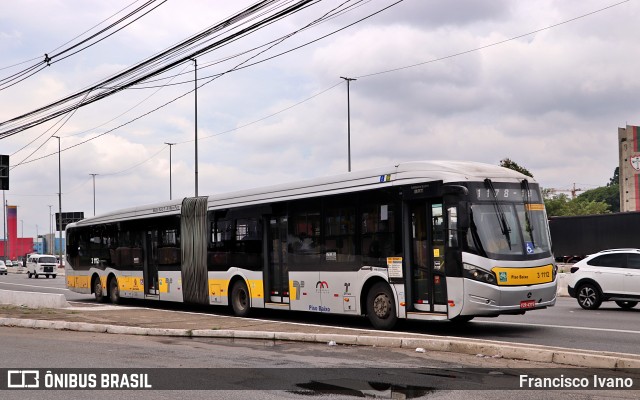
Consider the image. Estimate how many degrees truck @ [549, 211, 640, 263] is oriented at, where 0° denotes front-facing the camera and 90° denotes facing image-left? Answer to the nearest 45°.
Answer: approximately 270°

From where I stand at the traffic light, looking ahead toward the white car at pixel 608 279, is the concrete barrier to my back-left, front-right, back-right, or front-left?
front-right

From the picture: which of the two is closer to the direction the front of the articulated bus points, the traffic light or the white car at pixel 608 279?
the white car

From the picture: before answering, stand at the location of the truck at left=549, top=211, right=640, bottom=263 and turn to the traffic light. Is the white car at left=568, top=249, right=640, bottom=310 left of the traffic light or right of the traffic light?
left

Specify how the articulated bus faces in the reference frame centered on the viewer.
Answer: facing the viewer and to the right of the viewer

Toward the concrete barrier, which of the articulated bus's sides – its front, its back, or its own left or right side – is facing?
back

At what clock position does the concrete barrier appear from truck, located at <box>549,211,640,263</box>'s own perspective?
The concrete barrier is roughly at 4 o'clock from the truck.

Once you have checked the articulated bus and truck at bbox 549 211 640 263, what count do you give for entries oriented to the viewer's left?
0

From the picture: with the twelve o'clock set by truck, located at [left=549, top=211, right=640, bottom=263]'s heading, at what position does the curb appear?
The curb is roughly at 3 o'clock from the truck.
